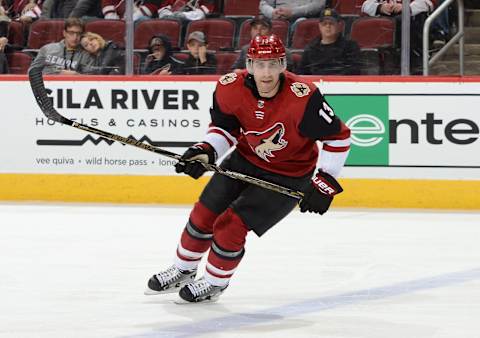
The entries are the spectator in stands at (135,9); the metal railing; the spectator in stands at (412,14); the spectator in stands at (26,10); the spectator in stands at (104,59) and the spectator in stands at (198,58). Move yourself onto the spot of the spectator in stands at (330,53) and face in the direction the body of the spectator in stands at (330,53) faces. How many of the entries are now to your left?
2

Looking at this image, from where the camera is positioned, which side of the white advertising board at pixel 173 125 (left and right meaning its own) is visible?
front

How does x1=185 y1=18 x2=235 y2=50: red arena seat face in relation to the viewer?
toward the camera

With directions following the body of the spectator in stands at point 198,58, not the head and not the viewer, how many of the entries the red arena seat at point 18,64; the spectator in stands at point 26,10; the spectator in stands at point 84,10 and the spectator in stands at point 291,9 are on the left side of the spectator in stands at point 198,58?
1

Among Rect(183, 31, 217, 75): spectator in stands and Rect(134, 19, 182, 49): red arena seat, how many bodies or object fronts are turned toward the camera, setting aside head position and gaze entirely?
2

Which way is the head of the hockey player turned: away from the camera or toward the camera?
toward the camera

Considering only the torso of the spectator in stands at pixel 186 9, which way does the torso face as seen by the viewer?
toward the camera

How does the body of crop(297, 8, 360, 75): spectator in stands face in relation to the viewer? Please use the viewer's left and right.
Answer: facing the viewer

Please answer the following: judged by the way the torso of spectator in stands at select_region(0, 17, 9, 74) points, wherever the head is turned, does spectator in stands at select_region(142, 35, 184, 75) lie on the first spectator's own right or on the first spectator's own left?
on the first spectator's own left

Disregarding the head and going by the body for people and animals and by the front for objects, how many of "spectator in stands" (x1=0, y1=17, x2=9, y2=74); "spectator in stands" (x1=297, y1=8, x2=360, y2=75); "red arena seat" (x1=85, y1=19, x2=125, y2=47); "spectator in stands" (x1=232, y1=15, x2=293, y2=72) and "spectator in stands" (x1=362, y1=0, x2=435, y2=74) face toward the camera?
5

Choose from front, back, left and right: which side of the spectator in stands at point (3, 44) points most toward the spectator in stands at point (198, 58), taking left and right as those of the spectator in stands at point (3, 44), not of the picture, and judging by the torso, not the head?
left
